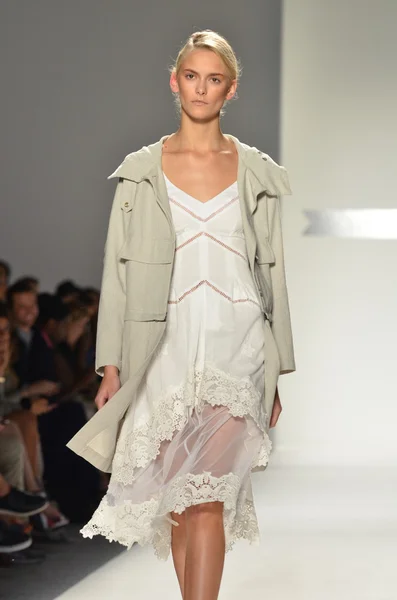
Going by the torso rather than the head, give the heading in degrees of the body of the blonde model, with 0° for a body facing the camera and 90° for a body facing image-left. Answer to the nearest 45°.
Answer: approximately 0°

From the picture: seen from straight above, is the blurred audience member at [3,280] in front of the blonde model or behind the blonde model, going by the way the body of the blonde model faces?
behind
